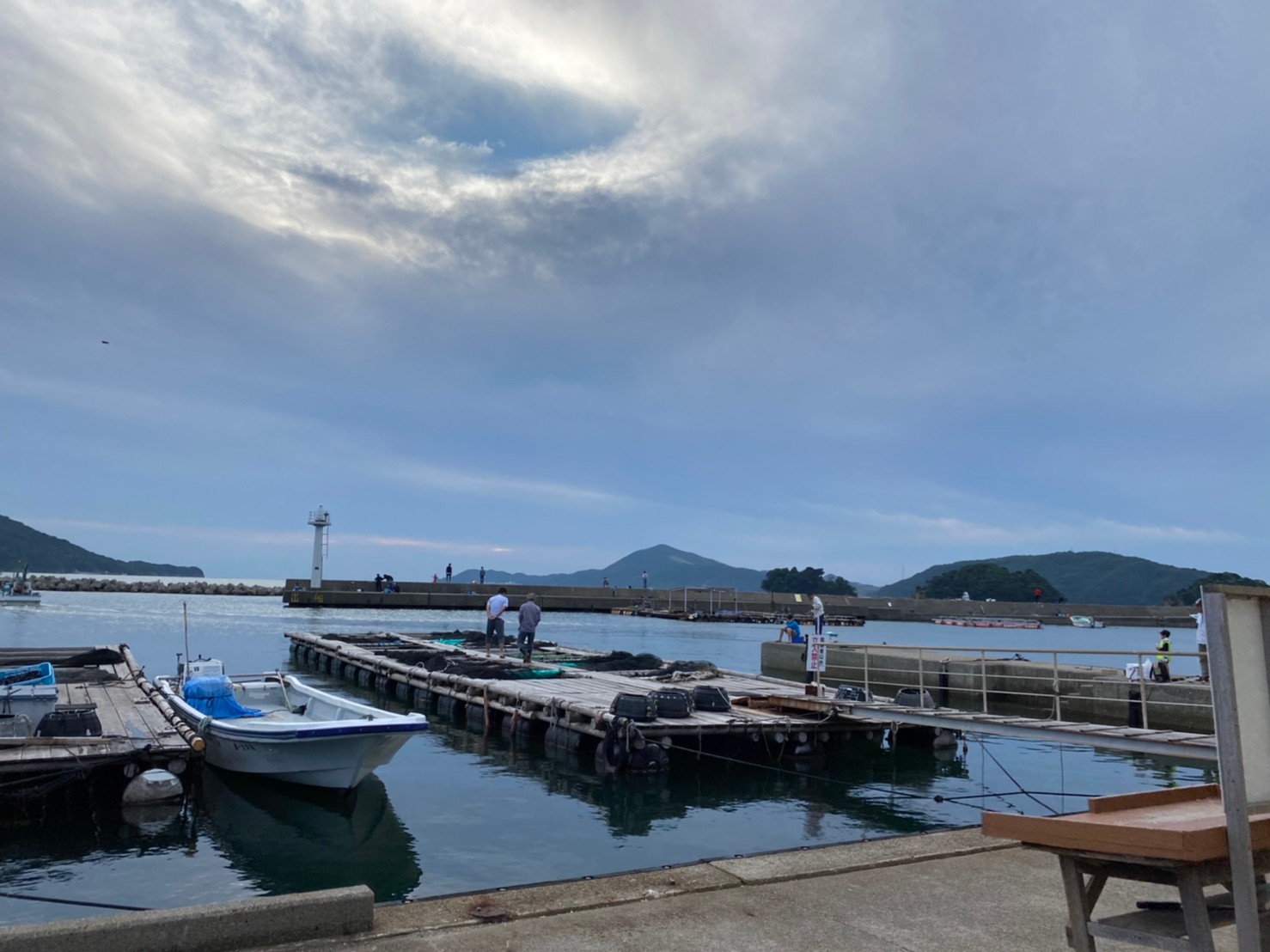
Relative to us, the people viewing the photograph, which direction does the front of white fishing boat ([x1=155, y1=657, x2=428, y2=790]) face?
facing the viewer and to the right of the viewer

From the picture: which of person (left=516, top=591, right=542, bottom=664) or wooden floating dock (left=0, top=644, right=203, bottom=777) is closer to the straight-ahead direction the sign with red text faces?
the wooden floating dock

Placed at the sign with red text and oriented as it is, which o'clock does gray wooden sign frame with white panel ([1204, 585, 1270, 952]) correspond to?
The gray wooden sign frame with white panel is roughly at 12 o'clock from the sign with red text.

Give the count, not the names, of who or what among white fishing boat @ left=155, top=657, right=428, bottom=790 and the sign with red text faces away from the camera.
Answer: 0

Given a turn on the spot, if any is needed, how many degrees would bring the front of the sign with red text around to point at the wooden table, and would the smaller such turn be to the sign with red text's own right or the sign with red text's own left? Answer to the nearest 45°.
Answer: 0° — it already faces it

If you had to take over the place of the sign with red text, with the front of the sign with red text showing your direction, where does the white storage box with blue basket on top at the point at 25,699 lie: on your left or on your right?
on your right

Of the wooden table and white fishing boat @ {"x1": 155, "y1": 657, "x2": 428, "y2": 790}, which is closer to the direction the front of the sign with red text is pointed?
the wooden table

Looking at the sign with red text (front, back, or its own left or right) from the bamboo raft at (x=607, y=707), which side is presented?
right

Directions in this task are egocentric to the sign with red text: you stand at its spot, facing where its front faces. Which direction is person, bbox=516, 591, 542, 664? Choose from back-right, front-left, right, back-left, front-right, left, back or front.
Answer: back-right

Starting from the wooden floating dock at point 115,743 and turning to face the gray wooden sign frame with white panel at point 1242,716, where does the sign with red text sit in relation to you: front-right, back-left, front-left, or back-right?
front-left

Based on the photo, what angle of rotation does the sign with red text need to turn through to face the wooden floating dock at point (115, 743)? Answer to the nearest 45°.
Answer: approximately 45° to its right

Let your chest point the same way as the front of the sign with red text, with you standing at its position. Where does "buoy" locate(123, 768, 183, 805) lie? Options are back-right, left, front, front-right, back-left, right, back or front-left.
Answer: front-right

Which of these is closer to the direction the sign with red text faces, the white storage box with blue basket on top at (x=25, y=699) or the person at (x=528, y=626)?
the white storage box with blue basket on top

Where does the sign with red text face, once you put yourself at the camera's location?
facing the viewer

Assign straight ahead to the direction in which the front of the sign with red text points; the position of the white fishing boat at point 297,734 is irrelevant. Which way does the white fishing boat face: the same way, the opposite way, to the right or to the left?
to the left
